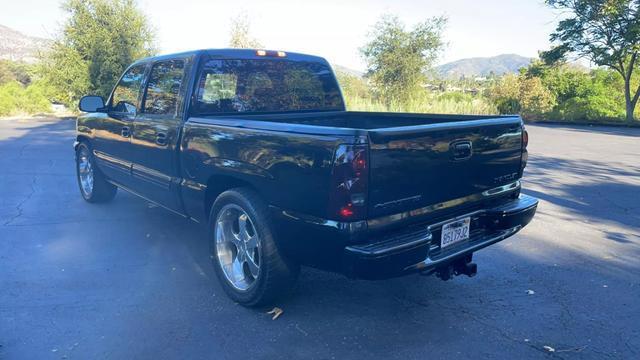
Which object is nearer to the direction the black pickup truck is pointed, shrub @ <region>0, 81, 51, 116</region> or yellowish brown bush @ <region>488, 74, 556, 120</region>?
the shrub

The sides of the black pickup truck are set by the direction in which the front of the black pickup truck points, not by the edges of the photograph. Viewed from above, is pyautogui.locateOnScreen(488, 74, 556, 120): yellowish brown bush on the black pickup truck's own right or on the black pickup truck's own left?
on the black pickup truck's own right

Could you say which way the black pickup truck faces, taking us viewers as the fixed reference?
facing away from the viewer and to the left of the viewer

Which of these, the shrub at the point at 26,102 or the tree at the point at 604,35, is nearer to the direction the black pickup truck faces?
the shrub

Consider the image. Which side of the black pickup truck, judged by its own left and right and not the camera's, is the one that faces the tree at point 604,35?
right
